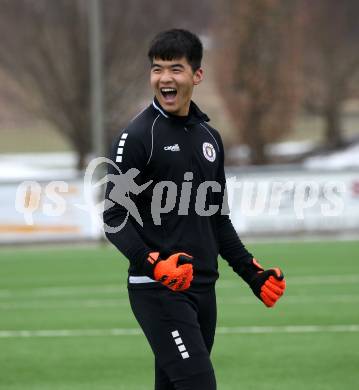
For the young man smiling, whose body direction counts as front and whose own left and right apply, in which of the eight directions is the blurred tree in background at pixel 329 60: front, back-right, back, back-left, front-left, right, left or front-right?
back-left

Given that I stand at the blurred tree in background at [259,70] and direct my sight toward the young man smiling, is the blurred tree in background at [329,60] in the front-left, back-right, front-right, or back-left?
back-left

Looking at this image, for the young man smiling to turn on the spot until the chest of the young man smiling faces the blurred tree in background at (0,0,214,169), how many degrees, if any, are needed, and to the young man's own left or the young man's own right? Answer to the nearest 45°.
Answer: approximately 135° to the young man's own left

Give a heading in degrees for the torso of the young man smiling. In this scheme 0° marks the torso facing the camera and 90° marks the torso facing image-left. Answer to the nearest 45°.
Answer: approximately 315°

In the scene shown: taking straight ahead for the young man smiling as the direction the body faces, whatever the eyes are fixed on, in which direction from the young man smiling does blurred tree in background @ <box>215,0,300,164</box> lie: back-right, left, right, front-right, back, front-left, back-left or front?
back-left
